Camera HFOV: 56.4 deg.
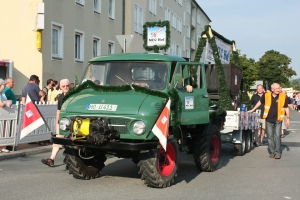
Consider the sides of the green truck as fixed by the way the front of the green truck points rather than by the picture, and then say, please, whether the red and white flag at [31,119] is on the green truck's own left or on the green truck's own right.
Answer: on the green truck's own right

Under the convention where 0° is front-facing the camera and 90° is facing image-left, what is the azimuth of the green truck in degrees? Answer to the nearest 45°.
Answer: approximately 45°
